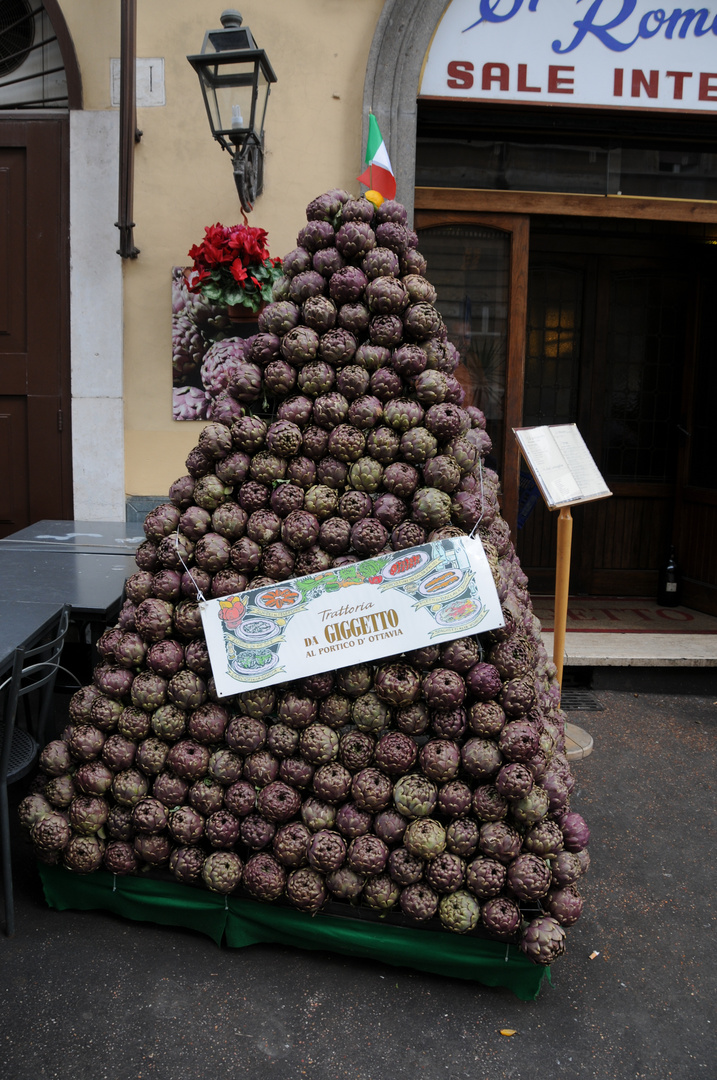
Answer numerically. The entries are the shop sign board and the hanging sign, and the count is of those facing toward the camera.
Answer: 2

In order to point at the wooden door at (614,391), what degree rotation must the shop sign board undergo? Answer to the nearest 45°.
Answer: approximately 180°

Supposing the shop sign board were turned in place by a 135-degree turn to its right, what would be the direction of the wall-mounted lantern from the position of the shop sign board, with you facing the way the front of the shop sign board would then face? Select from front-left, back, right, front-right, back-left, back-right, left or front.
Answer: left

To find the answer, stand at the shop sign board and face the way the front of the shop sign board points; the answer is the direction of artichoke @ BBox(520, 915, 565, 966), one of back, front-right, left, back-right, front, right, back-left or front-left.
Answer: front

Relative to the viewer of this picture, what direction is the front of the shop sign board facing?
facing the viewer

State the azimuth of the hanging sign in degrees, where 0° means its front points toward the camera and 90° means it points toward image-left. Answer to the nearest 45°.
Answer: approximately 0°

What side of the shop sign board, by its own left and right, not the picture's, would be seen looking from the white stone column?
right
